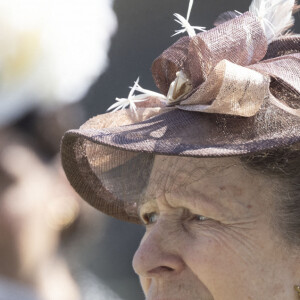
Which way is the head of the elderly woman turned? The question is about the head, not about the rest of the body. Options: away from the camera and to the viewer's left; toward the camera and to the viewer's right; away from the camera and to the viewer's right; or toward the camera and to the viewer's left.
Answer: toward the camera and to the viewer's left
